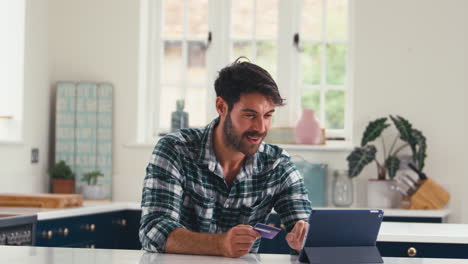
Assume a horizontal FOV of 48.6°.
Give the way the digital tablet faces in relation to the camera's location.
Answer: facing away from the viewer

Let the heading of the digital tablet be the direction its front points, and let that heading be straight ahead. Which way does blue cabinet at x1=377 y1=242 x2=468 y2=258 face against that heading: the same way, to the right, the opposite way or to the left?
the opposite way

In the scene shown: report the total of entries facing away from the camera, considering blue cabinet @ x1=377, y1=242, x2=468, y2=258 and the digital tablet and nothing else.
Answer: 1

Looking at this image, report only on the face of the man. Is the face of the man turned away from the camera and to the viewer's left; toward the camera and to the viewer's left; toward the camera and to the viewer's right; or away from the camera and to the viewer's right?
toward the camera and to the viewer's right

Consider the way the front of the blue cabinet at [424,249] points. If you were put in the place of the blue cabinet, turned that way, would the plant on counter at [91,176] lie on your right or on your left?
on your right

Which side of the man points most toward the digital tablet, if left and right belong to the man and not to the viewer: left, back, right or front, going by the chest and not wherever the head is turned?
front

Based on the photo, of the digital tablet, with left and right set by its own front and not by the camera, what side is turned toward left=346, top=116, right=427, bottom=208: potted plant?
front

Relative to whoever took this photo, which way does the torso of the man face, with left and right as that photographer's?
facing the viewer and to the right of the viewer

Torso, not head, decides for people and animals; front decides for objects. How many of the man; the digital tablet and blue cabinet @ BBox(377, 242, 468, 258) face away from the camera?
1
